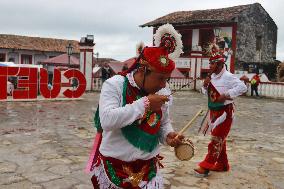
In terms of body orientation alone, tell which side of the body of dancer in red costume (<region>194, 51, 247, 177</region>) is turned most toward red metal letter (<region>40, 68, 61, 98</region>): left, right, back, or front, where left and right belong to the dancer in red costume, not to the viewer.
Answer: right

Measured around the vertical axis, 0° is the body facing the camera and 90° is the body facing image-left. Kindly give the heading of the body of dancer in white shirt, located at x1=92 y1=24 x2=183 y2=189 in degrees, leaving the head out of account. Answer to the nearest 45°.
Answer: approximately 315°

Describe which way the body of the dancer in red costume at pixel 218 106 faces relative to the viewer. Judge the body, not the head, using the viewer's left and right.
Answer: facing the viewer and to the left of the viewer
